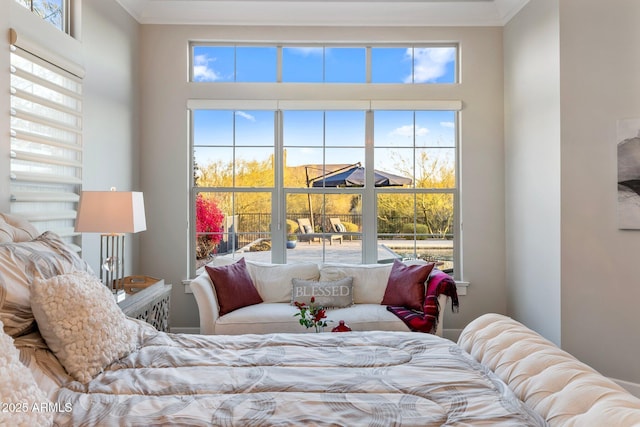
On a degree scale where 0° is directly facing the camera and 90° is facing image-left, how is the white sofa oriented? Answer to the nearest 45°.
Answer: approximately 0°

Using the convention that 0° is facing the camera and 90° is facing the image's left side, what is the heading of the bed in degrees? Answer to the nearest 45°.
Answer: approximately 270°

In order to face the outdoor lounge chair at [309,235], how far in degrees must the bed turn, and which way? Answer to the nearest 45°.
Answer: approximately 90° to its left

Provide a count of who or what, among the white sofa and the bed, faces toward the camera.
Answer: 1

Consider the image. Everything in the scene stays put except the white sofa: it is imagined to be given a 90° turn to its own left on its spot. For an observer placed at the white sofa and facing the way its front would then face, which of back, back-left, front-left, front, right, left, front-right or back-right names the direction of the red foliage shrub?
back-left

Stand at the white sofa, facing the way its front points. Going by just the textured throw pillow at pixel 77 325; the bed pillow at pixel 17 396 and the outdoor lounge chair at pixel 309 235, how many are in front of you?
2

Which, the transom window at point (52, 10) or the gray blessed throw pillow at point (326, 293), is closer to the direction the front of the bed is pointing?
the gray blessed throw pillow

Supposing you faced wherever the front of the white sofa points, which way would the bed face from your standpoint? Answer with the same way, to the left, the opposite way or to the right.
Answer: to the left

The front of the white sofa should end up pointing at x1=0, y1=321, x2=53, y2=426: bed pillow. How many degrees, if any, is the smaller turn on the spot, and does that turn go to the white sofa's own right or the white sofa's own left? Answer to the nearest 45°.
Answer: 0° — it already faces it

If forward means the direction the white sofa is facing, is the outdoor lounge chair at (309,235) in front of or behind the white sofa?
behind

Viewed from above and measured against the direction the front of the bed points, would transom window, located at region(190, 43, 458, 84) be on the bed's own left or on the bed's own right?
on the bed's own left

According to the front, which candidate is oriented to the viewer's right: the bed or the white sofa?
the bed
